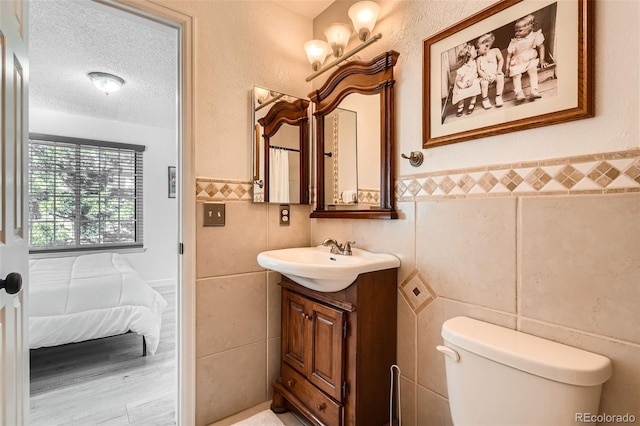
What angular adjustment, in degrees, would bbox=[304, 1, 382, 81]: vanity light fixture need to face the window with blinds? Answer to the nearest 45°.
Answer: approximately 90° to its right

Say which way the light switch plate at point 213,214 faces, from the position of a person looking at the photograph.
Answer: facing the viewer

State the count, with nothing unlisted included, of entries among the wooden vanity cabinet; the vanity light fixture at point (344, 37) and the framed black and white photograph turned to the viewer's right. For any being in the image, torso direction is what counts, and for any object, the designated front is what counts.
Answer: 0

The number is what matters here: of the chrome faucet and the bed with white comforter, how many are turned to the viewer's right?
1

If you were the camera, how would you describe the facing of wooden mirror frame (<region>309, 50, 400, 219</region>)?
facing the viewer and to the left of the viewer

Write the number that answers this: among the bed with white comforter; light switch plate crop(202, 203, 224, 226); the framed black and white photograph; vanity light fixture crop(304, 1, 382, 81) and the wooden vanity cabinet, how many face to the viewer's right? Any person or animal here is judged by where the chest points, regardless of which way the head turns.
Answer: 1

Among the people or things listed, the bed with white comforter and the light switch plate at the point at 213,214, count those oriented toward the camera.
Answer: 1

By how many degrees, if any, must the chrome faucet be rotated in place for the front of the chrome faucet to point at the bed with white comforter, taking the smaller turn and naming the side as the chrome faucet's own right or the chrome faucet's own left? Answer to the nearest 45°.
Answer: approximately 45° to the chrome faucet's own right

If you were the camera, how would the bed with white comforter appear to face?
facing to the right of the viewer

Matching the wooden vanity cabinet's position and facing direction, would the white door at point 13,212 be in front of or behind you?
in front
